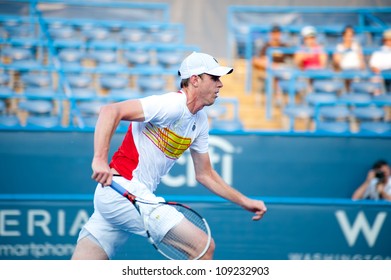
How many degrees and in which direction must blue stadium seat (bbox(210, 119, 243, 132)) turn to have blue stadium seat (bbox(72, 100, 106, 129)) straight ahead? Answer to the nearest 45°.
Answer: approximately 90° to its right

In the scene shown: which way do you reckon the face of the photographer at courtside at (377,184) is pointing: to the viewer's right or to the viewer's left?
to the viewer's left

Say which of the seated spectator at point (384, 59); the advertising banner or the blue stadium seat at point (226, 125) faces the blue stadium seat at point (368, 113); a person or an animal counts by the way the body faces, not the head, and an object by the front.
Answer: the seated spectator

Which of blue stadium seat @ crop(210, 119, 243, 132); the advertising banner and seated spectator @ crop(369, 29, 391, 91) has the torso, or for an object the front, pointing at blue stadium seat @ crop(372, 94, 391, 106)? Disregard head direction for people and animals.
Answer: the seated spectator

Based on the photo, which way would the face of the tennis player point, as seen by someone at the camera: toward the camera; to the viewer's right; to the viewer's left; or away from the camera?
to the viewer's right

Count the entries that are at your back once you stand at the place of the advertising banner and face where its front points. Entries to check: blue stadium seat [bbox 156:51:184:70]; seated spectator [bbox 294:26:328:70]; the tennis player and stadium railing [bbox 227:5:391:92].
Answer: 3

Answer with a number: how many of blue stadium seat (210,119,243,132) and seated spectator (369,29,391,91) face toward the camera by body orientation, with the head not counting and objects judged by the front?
2

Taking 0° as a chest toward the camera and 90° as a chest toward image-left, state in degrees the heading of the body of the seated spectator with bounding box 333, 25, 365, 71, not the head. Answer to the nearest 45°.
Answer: approximately 0°

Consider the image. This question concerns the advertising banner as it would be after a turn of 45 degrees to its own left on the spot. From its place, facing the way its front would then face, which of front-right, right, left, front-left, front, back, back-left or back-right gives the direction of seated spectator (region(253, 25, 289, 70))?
back-left

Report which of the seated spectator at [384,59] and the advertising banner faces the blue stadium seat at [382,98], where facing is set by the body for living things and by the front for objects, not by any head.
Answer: the seated spectator

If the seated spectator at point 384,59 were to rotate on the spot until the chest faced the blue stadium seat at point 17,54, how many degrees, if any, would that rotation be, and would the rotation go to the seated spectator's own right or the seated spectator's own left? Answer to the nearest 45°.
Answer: approximately 90° to the seated spectator's own right
